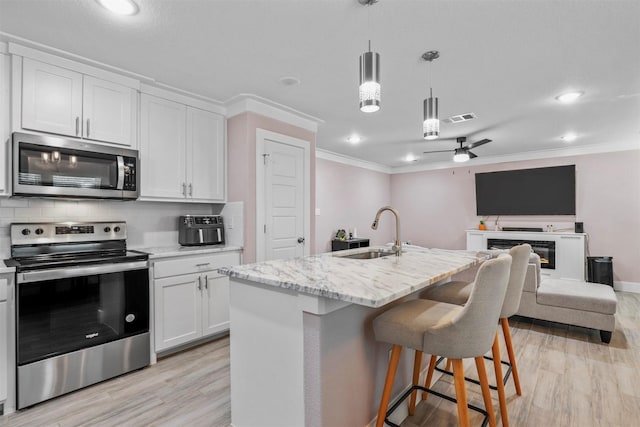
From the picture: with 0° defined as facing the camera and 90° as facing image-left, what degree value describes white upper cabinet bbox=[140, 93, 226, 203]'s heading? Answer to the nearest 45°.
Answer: approximately 315°

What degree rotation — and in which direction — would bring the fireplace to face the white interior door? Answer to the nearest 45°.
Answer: approximately 45° to its right

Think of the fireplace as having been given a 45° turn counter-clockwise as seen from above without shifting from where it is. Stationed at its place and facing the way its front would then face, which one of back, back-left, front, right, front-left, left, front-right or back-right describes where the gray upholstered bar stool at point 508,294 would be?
front-right

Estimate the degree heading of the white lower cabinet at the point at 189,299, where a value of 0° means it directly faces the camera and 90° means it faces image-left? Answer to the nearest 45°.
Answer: approximately 315°

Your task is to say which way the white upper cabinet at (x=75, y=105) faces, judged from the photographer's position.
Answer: facing the viewer and to the right of the viewer

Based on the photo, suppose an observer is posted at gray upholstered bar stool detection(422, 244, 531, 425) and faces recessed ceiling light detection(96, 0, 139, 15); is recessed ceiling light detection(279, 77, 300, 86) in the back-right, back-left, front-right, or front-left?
front-right

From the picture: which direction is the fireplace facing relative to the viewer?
toward the camera

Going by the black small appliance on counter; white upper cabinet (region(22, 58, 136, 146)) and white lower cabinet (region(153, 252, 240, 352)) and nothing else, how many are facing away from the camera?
0
